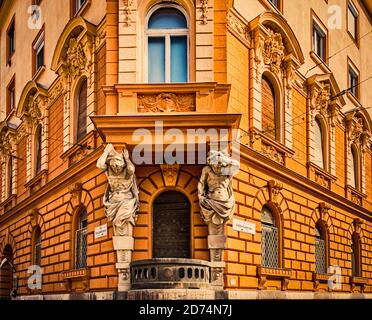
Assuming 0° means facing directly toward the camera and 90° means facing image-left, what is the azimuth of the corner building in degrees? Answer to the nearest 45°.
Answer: approximately 0°
